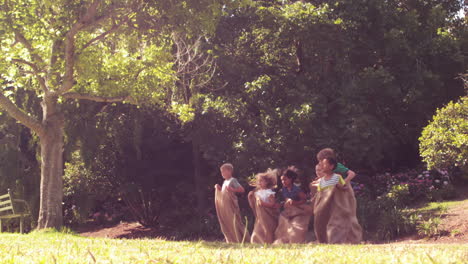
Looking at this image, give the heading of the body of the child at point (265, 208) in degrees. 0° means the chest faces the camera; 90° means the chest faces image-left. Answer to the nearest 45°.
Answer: approximately 45°

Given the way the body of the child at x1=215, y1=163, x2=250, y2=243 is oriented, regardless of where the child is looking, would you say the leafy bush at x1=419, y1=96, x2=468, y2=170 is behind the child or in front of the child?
behind

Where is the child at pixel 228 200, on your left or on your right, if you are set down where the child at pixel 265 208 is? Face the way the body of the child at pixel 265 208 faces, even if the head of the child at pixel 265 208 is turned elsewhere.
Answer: on your right

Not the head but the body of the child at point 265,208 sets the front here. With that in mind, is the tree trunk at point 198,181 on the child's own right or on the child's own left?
on the child's own right

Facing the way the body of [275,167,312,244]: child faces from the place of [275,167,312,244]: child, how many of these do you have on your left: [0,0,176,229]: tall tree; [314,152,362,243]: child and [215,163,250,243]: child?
1

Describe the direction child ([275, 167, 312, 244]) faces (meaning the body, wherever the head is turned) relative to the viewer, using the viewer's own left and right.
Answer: facing the viewer and to the left of the viewer

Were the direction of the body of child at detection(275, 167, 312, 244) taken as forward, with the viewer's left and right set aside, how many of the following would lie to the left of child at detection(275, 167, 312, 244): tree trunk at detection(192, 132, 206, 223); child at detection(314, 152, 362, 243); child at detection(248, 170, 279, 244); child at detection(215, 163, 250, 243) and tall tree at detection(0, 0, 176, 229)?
1

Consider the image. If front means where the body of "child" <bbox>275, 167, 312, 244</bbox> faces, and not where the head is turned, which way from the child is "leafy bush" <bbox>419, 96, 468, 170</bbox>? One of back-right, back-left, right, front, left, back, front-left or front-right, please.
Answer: back

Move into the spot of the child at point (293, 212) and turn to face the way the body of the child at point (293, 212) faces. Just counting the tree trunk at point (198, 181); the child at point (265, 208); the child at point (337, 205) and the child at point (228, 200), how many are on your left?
1

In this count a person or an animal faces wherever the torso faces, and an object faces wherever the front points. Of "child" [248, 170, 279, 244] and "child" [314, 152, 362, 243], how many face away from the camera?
0

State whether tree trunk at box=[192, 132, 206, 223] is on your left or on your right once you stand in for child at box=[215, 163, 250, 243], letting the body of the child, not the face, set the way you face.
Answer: on your right

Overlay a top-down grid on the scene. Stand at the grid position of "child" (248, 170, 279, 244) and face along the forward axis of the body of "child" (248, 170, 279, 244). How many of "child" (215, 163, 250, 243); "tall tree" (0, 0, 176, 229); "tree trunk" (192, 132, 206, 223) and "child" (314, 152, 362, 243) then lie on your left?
1
